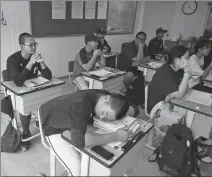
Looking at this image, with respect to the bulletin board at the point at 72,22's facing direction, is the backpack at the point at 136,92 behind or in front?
in front

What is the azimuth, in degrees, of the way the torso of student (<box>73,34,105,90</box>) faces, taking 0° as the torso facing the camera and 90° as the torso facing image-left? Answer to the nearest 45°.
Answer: approximately 315°

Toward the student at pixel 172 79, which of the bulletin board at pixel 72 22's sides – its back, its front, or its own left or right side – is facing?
front

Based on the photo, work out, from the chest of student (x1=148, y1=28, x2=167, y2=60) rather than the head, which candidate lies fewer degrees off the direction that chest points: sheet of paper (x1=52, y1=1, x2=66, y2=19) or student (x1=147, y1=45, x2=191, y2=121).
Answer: the student
